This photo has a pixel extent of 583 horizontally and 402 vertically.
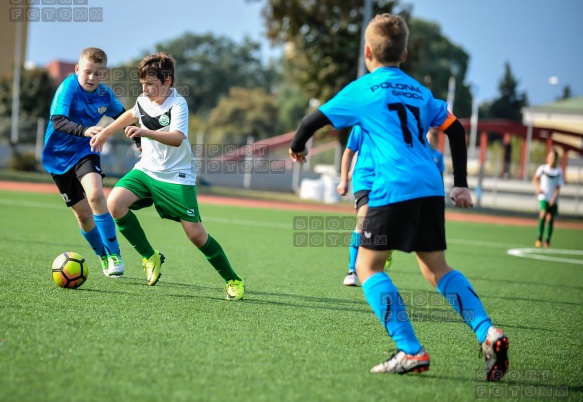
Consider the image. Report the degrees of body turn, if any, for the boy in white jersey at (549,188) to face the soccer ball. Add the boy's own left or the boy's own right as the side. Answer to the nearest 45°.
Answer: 0° — they already face it

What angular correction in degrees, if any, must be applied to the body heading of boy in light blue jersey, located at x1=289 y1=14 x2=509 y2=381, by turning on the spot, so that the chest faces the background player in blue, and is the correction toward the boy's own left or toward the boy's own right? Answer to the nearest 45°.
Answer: approximately 45° to the boy's own right

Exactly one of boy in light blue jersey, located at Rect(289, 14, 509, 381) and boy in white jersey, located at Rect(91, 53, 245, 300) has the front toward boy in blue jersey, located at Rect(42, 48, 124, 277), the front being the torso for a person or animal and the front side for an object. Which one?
the boy in light blue jersey

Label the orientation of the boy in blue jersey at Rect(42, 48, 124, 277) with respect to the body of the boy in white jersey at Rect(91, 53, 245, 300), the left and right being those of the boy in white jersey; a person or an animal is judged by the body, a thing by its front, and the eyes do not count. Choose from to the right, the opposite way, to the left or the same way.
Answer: to the left

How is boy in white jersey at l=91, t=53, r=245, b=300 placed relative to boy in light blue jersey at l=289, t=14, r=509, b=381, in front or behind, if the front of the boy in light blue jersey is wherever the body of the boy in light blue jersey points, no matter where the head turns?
in front

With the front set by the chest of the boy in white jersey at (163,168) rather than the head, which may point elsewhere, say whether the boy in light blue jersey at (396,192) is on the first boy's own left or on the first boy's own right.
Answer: on the first boy's own left

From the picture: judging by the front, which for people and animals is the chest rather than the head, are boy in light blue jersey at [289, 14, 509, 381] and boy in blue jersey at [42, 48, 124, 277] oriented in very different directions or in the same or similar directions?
very different directions

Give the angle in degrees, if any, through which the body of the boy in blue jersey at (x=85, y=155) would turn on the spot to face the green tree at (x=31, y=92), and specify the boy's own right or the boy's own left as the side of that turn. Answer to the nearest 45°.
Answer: approximately 135° to the boy's own left

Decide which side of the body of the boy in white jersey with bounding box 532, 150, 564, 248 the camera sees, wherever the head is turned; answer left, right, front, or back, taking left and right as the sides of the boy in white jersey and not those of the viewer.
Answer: front

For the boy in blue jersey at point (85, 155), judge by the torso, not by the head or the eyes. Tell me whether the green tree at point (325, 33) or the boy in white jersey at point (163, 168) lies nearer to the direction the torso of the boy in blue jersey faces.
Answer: the boy in white jersey

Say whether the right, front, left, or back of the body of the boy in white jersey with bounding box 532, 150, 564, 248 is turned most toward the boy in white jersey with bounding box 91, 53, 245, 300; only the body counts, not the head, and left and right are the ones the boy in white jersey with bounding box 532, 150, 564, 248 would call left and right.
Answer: front

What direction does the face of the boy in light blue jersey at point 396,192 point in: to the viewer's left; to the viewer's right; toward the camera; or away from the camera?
away from the camera

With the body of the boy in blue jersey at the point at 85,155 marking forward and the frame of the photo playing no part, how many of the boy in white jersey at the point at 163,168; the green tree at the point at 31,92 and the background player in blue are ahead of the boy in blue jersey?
2

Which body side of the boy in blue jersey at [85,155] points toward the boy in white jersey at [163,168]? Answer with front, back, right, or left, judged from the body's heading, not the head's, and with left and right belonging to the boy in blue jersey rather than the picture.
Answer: front

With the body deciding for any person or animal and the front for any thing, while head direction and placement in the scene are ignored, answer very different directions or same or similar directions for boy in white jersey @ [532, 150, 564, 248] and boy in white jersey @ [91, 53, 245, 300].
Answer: same or similar directions

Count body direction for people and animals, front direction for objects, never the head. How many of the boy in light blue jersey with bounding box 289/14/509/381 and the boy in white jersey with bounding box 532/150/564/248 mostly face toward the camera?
1

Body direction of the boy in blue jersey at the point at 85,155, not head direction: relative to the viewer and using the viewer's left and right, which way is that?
facing the viewer and to the right of the viewer
